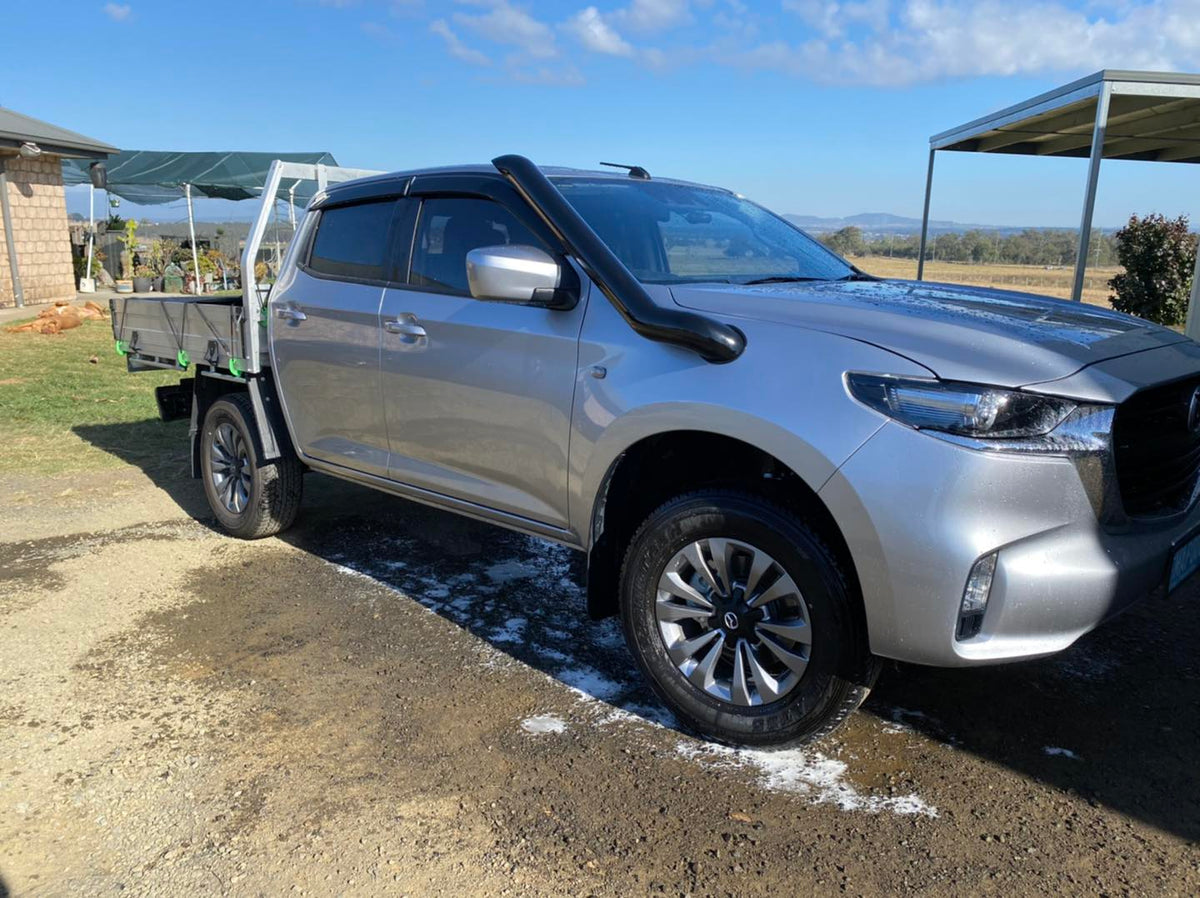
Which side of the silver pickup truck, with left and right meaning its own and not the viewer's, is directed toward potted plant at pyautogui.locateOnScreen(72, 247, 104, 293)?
back

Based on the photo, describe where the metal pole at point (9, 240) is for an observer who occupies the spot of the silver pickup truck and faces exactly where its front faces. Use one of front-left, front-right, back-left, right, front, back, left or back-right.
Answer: back

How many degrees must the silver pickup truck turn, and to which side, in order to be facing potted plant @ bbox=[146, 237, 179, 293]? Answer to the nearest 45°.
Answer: approximately 180°

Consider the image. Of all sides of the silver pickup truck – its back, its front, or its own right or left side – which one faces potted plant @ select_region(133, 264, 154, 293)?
back

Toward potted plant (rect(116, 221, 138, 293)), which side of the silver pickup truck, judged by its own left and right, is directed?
back

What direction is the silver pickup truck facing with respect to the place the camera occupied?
facing the viewer and to the right of the viewer

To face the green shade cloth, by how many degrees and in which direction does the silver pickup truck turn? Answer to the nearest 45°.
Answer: approximately 180°
